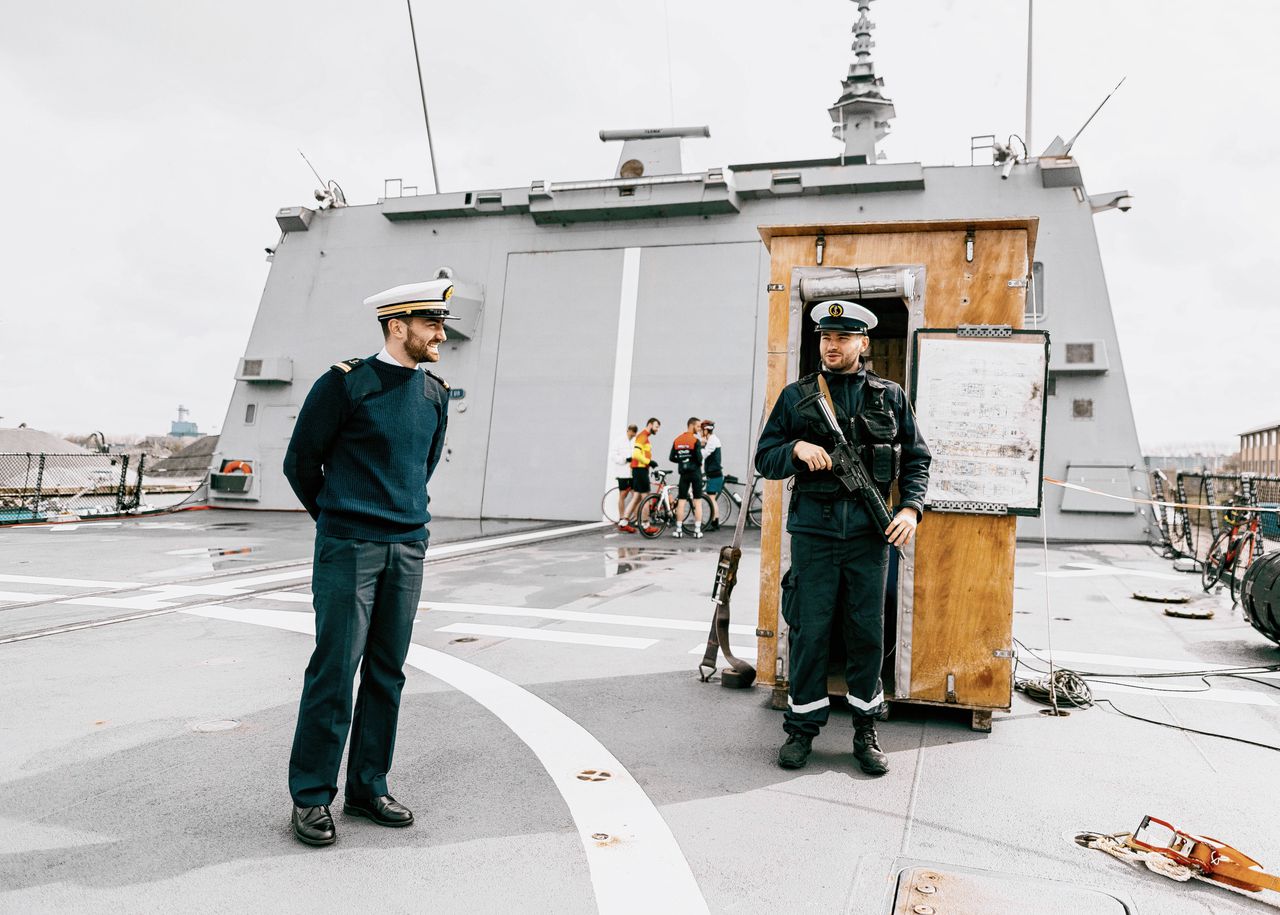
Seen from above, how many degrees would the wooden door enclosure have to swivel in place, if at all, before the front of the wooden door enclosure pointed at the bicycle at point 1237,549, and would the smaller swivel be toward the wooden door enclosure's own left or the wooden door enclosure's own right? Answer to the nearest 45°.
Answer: approximately 135° to the wooden door enclosure's own left

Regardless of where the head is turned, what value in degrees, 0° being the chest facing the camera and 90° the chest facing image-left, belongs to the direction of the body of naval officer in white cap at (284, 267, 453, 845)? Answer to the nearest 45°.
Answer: approximately 315°

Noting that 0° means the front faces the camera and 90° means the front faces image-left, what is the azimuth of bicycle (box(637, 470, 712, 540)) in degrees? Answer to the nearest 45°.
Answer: approximately 45°

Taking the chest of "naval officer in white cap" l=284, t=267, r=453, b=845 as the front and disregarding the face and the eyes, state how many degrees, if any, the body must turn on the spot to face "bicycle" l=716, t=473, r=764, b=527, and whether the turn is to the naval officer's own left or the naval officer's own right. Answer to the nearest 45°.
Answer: approximately 90° to the naval officer's own left

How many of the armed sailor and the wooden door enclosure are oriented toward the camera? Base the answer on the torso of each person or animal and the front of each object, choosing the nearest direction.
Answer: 2

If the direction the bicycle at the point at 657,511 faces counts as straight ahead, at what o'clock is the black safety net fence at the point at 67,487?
The black safety net fence is roughly at 2 o'clock from the bicycle.

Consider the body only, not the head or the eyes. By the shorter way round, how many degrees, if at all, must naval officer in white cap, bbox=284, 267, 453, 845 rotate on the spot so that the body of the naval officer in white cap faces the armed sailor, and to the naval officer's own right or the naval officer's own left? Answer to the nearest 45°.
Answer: approximately 45° to the naval officer's own left
